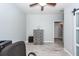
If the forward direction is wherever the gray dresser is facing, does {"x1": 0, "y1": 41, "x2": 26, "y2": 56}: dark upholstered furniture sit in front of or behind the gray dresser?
in front

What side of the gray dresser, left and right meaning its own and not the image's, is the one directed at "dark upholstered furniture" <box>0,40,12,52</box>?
front

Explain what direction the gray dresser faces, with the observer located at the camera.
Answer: facing the viewer
